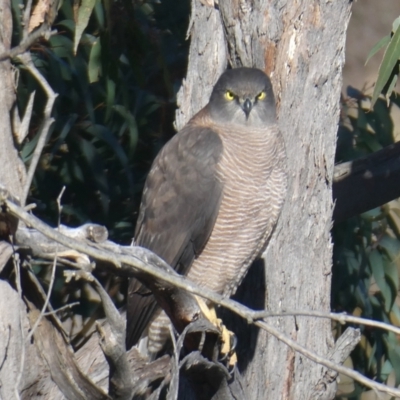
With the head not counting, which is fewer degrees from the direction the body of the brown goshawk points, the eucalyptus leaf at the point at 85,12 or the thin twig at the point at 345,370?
the thin twig

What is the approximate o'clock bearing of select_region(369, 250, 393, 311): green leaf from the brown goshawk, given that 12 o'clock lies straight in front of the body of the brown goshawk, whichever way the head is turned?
The green leaf is roughly at 9 o'clock from the brown goshawk.

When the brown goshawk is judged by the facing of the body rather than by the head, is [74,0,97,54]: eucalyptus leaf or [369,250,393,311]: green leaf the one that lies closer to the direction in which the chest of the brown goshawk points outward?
the green leaf

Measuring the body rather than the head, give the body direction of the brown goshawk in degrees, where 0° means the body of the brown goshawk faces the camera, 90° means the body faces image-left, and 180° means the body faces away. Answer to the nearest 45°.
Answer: approximately 315°

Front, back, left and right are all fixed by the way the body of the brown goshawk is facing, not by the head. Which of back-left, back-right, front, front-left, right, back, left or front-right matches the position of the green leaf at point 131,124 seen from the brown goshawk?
back

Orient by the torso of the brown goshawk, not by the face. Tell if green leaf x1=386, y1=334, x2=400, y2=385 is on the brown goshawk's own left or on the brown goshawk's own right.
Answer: on the brown goshawk's own left
